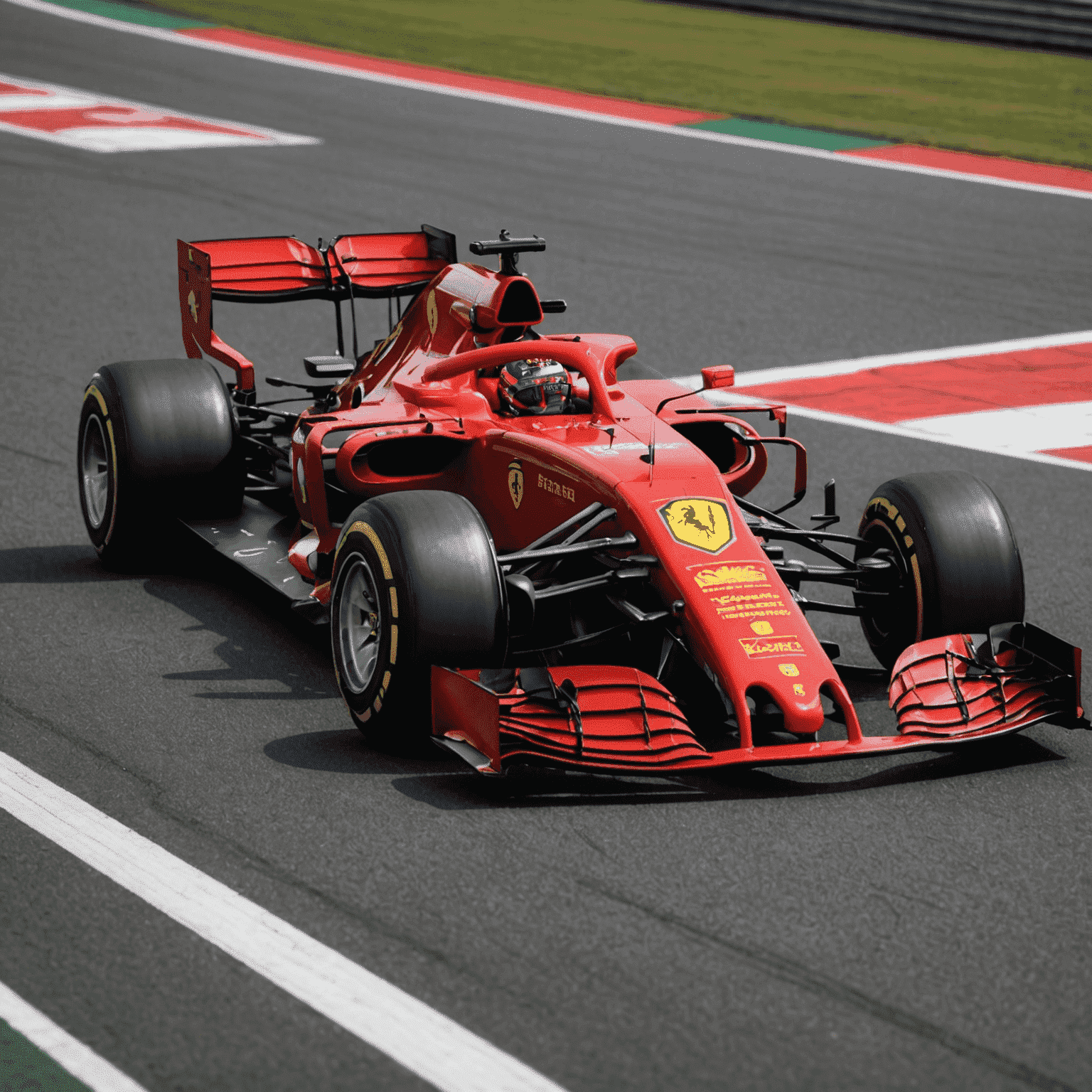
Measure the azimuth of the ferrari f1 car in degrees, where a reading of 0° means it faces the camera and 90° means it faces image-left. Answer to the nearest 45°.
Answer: approximately 315°
